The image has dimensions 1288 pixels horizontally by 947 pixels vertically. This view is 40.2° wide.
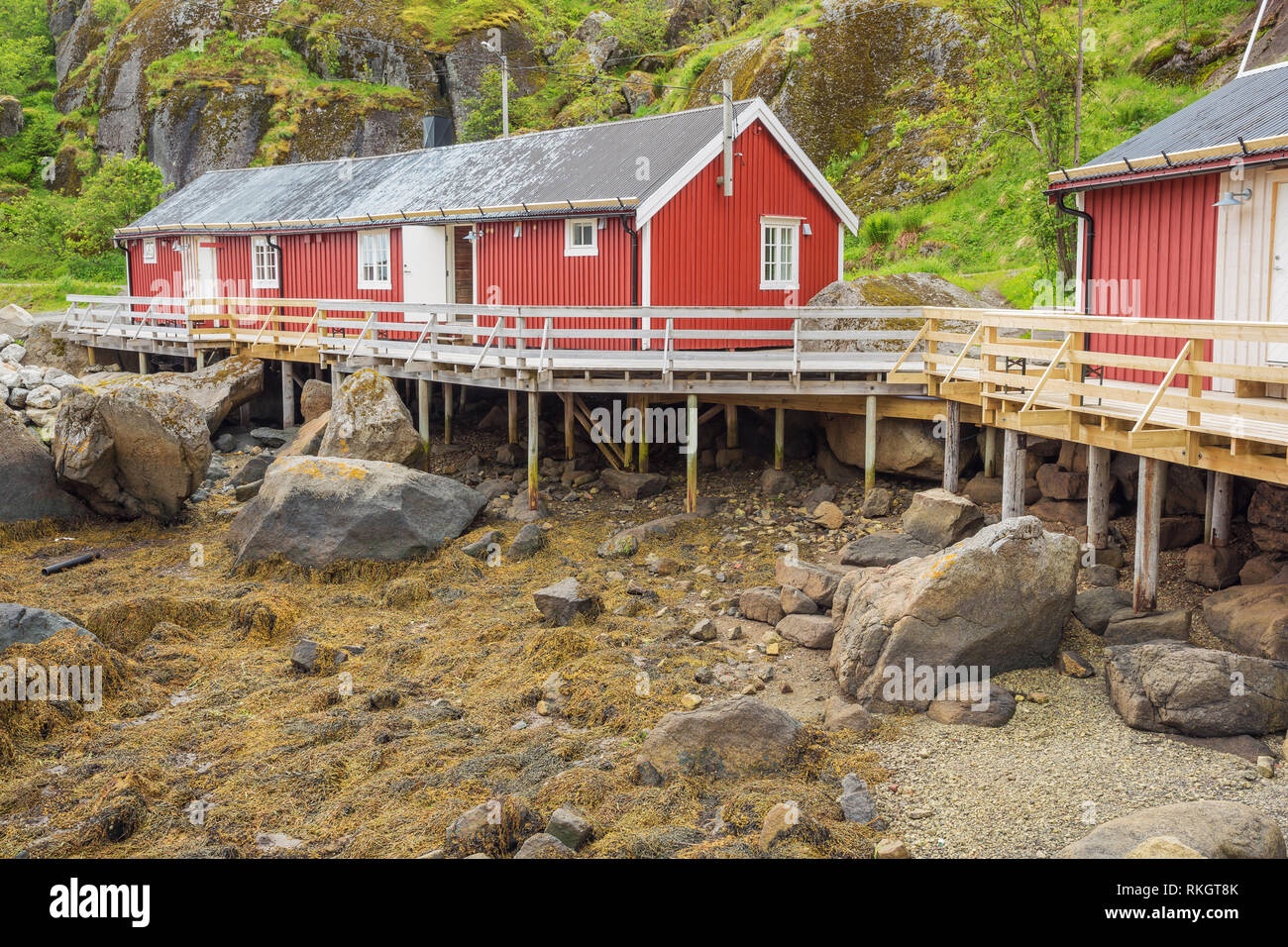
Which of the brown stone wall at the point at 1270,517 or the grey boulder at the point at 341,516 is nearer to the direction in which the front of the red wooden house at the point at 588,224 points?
the grey boulder

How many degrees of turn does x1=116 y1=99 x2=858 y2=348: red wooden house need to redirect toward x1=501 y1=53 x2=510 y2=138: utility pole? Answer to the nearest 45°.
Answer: approximately 135° to its right

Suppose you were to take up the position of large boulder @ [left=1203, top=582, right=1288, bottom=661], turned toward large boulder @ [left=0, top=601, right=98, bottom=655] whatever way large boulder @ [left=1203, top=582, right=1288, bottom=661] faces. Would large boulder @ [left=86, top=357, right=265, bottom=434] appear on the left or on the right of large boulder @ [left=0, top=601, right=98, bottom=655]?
right

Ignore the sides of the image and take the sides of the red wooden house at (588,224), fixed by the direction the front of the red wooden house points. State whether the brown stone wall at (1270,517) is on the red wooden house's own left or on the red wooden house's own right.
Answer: on the red wooden house's own left

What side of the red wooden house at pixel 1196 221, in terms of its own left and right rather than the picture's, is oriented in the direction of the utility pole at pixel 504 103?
right

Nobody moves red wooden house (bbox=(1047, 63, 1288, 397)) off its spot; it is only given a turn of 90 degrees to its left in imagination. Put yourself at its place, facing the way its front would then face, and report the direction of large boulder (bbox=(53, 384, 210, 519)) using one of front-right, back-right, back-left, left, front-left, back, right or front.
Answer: back-right

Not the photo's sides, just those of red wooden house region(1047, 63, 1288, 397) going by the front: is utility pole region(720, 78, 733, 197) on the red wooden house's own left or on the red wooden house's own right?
on the red wooden house's own right

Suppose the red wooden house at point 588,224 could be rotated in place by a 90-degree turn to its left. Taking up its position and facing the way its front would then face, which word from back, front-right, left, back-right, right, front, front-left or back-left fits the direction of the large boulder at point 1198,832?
front-right

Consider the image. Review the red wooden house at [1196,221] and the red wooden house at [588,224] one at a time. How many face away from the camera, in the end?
0

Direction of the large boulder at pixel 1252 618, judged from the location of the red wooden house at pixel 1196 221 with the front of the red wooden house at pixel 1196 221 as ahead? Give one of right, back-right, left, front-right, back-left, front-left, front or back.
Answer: front-left

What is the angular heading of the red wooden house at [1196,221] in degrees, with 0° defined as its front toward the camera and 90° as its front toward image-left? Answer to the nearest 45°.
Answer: approximately 45°
